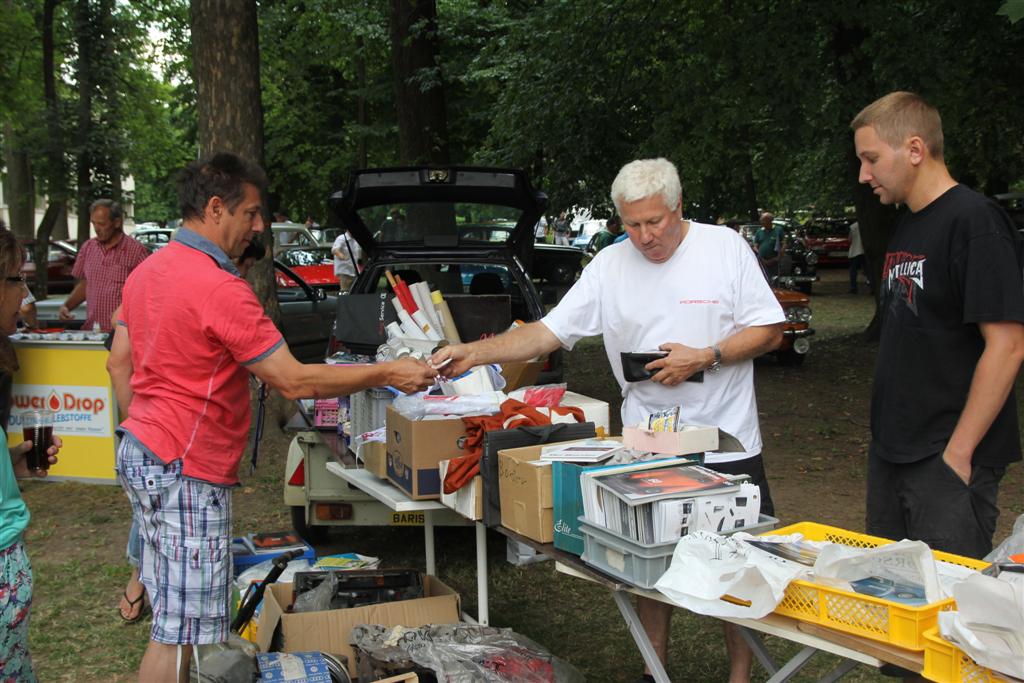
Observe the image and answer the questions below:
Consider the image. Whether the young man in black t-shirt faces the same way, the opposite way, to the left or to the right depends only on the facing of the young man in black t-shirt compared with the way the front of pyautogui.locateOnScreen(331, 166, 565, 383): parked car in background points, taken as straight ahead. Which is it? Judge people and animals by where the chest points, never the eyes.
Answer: to the left

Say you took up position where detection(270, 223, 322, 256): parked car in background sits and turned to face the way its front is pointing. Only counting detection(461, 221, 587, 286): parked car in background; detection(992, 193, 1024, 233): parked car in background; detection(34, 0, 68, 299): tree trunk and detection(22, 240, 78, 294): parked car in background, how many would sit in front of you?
2

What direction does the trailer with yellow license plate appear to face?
away from the camera

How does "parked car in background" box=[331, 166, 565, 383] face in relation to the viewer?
away from the camera

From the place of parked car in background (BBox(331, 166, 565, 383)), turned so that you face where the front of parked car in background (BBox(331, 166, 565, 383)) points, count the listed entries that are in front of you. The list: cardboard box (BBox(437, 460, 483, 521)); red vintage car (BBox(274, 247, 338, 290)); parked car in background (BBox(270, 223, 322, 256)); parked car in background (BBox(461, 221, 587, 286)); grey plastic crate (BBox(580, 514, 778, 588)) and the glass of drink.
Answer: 3

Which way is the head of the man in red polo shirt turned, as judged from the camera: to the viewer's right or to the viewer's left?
to the viewer's right
